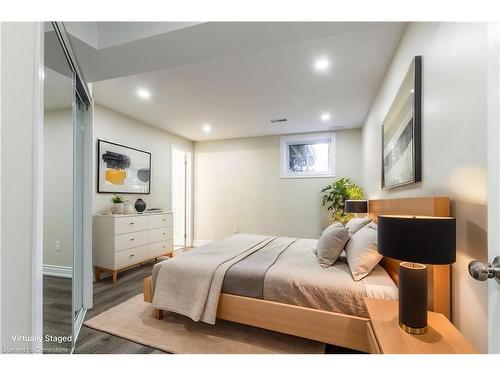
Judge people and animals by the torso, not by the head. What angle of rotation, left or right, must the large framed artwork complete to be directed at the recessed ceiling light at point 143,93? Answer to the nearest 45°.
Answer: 0° — it already faces it

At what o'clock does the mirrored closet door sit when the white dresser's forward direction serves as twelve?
The mirrored closet door is roughly at 2 o'clock from the white dresser.

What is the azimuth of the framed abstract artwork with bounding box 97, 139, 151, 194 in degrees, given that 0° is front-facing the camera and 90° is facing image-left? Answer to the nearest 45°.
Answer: approximately 315°

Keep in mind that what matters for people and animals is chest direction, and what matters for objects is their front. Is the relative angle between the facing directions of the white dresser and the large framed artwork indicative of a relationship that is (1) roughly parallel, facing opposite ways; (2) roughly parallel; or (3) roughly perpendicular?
roughly parallel, facing opposite ways

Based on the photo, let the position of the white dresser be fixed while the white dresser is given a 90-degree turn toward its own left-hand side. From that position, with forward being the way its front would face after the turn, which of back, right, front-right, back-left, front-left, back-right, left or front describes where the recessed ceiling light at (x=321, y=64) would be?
right

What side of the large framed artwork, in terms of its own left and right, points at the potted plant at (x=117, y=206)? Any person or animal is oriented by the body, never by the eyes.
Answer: front

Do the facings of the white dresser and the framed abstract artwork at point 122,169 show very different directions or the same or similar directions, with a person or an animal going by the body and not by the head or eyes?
same or similar directions

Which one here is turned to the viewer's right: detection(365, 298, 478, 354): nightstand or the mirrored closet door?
the mirrored closet door

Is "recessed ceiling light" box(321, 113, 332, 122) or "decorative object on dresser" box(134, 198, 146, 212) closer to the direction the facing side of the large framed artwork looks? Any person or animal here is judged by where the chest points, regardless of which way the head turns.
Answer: the decorative object on dresser

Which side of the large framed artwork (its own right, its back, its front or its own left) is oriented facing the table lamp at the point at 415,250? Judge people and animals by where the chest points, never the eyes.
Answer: left

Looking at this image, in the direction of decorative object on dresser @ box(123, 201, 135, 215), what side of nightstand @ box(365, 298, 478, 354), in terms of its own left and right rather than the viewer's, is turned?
front

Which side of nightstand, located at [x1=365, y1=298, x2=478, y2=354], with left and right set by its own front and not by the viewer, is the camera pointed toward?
left

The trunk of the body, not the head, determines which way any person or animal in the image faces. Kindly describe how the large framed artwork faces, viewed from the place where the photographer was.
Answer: facing to the left of the viewer

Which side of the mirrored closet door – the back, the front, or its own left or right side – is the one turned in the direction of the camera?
right
